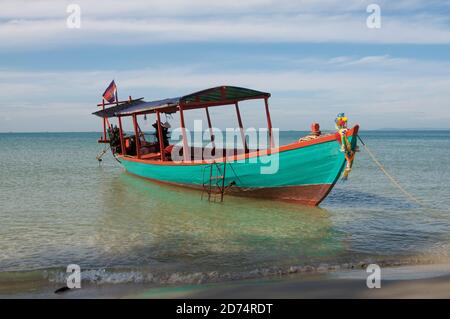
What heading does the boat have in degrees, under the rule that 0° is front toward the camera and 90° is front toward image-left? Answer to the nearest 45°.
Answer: approximately 315°
